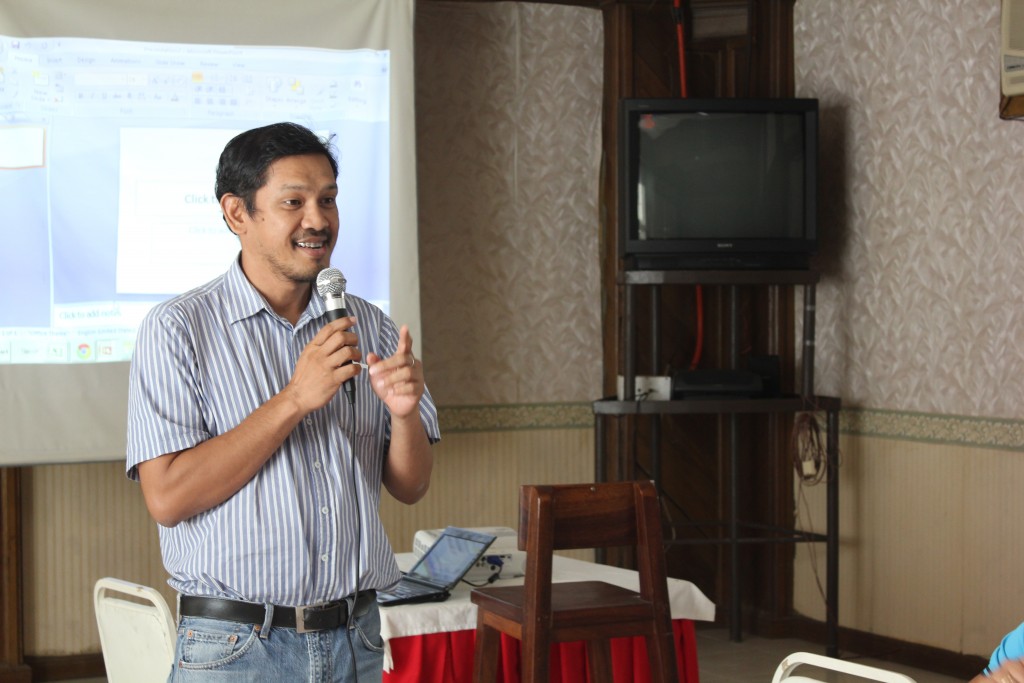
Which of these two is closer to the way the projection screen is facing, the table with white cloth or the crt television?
the table with white cloth

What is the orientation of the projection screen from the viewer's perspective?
toward the camera

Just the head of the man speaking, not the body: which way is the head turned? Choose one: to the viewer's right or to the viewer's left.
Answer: to the viewer's right

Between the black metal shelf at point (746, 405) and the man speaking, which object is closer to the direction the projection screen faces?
the man speaking

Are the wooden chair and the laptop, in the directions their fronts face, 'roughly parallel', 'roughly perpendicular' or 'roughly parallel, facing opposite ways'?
roughly perpendicular

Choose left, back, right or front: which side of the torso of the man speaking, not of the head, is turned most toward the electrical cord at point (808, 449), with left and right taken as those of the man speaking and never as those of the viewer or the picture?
left

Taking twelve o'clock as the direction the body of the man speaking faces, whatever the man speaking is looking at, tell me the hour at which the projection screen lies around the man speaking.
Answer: The projection screen is roughly at 7 o'clock from the man speaking.

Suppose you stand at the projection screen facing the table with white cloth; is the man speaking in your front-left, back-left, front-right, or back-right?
front-right

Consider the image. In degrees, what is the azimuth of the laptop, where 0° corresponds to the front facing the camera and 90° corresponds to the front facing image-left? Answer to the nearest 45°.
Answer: approximately 45°

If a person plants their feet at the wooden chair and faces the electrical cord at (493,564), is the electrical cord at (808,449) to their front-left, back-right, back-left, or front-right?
front-right
